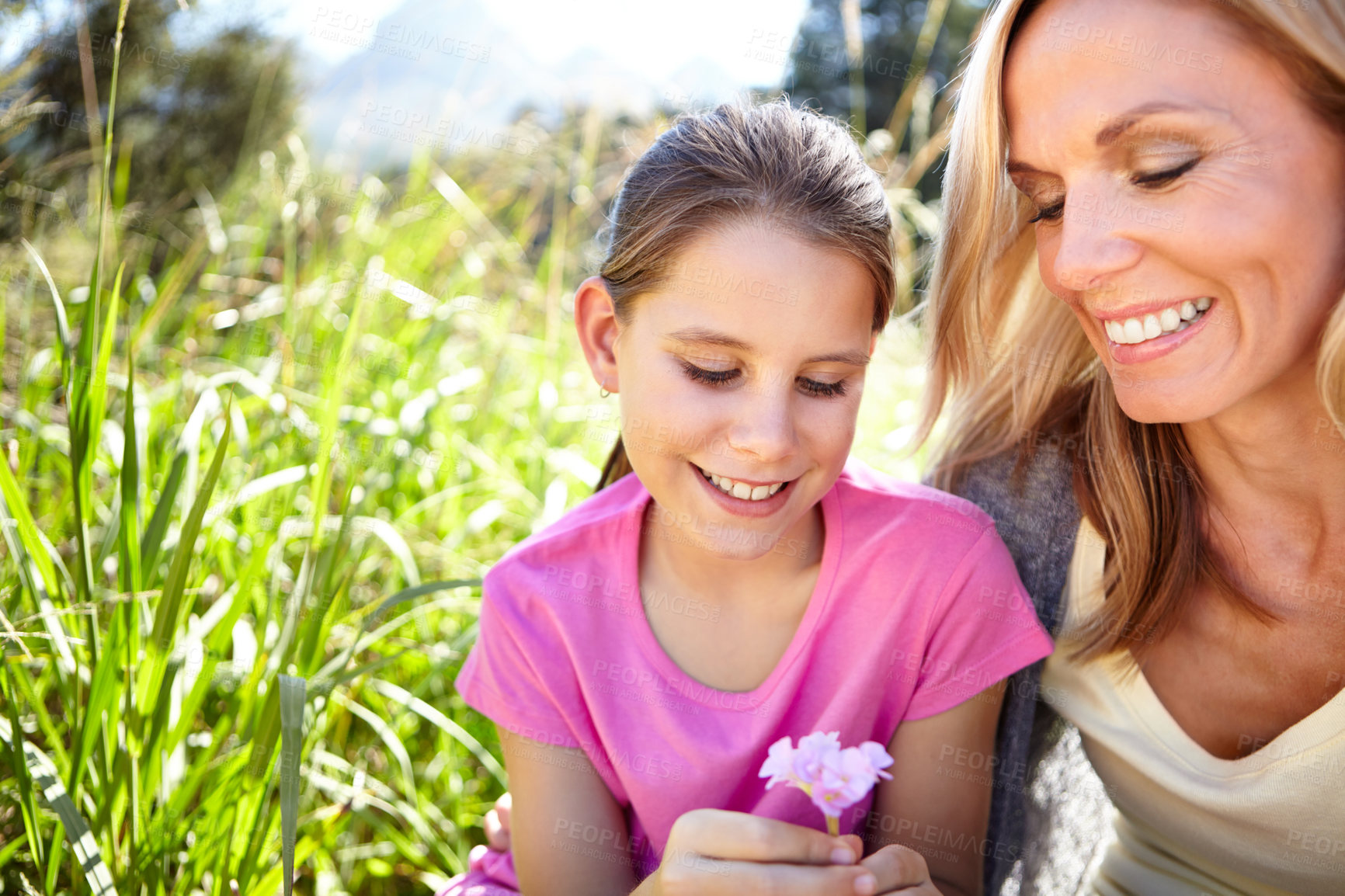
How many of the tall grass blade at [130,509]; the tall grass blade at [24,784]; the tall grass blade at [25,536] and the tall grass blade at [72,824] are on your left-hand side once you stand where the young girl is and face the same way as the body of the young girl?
0

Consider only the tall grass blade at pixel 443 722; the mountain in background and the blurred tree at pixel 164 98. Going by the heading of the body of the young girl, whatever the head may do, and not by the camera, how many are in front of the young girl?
0

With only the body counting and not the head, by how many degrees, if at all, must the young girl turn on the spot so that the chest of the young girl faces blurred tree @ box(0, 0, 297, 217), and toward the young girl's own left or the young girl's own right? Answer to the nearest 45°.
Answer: approximately 135° to the young girl's own right

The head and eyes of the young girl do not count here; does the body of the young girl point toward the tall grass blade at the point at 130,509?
no

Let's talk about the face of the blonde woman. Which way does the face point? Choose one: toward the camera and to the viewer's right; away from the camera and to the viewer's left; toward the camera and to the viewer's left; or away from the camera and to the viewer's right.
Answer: toward the camera and to the viewer's left

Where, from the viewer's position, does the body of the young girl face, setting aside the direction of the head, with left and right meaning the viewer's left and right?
facing the viewer

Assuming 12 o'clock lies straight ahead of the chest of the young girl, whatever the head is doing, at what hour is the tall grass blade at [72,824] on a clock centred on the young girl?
The tall grass blade is roughly at 2 o'clock from the young girl.

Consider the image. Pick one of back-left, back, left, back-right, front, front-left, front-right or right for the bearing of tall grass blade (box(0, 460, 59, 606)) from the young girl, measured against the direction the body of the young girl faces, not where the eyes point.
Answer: right

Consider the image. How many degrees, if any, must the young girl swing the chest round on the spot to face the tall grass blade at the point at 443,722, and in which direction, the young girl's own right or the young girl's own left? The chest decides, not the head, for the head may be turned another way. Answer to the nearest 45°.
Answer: approximately 135° to the young girl's own right

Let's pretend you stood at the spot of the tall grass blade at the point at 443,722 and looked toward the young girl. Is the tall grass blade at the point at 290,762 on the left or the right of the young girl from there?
right
